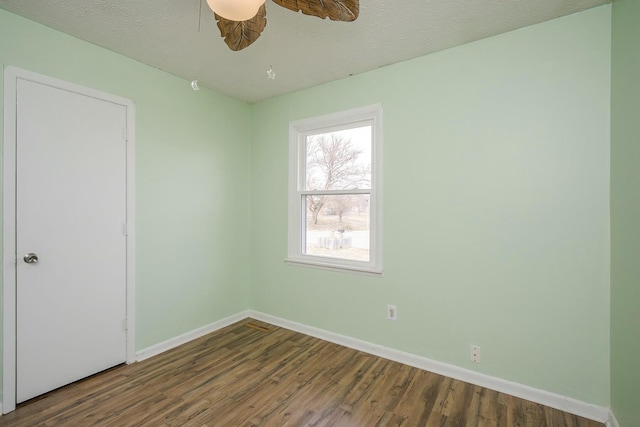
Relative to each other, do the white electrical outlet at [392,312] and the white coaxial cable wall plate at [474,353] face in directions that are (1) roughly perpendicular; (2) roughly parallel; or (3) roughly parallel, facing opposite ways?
roughly parallel

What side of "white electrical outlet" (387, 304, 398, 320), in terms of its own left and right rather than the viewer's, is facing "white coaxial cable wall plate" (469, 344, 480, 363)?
left

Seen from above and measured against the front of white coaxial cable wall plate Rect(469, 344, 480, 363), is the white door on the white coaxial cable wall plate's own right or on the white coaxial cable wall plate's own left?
on the white coaxial cable wall plate's own right

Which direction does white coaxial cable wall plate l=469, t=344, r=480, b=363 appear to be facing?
toward the camera

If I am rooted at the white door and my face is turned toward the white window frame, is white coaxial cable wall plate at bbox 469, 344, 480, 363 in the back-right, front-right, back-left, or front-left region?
front-right

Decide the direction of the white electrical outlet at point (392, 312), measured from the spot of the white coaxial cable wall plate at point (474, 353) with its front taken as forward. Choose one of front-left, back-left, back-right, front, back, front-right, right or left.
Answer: right

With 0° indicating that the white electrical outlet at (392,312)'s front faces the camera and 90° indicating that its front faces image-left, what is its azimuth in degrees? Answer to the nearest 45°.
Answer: approximately 0°

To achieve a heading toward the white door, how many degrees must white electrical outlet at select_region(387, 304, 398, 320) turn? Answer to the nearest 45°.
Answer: approximately 45° to its right

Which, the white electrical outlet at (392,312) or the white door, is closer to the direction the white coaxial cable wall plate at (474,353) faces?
the white door

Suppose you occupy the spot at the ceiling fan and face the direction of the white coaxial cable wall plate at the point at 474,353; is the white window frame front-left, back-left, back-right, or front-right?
front-left
